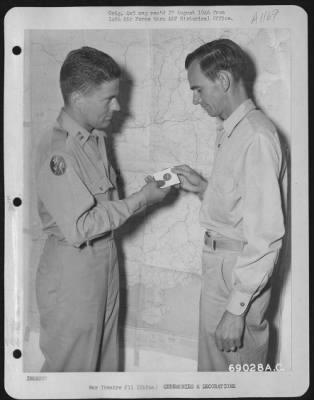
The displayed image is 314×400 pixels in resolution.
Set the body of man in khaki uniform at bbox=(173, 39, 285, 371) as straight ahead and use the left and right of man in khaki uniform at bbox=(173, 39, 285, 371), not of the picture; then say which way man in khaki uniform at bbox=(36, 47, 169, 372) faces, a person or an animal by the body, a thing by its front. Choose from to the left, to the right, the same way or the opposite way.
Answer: the opposite way

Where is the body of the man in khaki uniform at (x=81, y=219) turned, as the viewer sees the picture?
to the viewer's right

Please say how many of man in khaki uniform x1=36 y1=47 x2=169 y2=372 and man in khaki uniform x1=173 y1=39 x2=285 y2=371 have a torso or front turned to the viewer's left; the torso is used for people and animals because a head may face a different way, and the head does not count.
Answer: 1

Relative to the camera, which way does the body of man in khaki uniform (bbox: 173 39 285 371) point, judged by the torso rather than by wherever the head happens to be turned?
to the viewer's left
